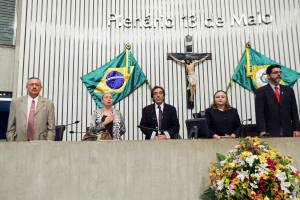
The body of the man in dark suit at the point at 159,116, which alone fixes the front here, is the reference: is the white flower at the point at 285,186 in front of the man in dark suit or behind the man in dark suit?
in front

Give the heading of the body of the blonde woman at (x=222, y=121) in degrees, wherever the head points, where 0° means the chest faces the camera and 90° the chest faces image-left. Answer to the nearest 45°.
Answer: approximately 0°

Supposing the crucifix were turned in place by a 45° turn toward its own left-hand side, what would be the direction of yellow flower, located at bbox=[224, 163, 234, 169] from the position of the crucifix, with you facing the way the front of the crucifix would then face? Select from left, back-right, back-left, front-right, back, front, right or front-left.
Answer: front-right

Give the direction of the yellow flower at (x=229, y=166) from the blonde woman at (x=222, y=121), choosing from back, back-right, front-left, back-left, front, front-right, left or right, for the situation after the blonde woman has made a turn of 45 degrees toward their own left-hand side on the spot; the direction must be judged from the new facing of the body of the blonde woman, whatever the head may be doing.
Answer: front-right

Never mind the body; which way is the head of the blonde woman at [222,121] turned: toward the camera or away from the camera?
toward the camera

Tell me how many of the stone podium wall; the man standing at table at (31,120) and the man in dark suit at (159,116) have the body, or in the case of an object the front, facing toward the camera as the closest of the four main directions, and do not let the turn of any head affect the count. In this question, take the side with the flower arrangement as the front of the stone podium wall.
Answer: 3

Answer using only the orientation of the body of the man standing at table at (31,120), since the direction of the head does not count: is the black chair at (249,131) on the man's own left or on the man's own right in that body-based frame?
on the man's own left

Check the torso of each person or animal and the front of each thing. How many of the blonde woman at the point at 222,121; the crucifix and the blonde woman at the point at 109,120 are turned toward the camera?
3

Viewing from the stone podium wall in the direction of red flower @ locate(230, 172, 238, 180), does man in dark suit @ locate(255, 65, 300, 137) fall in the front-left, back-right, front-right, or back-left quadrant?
front-left

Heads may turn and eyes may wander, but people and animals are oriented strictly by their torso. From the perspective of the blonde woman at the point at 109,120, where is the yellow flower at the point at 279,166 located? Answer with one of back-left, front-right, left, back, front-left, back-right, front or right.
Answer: front-left

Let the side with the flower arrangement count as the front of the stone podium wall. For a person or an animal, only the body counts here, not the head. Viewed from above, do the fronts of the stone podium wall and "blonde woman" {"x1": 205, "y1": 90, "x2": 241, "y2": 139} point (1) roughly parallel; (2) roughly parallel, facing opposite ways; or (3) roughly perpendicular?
roughly parallel

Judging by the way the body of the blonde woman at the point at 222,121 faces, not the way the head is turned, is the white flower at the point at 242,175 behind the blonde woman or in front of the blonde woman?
in front

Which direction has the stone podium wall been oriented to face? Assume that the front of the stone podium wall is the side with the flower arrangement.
toward the camera

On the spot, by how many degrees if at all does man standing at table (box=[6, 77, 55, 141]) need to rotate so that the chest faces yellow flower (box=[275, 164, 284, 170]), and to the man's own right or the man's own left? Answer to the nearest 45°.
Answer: approximately 45° to the man's own left

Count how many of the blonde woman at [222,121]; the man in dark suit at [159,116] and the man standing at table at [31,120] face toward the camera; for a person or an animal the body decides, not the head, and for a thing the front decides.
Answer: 3

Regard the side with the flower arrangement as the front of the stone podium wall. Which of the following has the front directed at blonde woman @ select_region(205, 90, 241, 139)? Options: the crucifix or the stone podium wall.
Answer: the crucifix

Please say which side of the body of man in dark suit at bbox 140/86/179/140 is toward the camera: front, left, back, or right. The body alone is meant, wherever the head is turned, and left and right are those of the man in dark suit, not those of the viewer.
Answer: front
